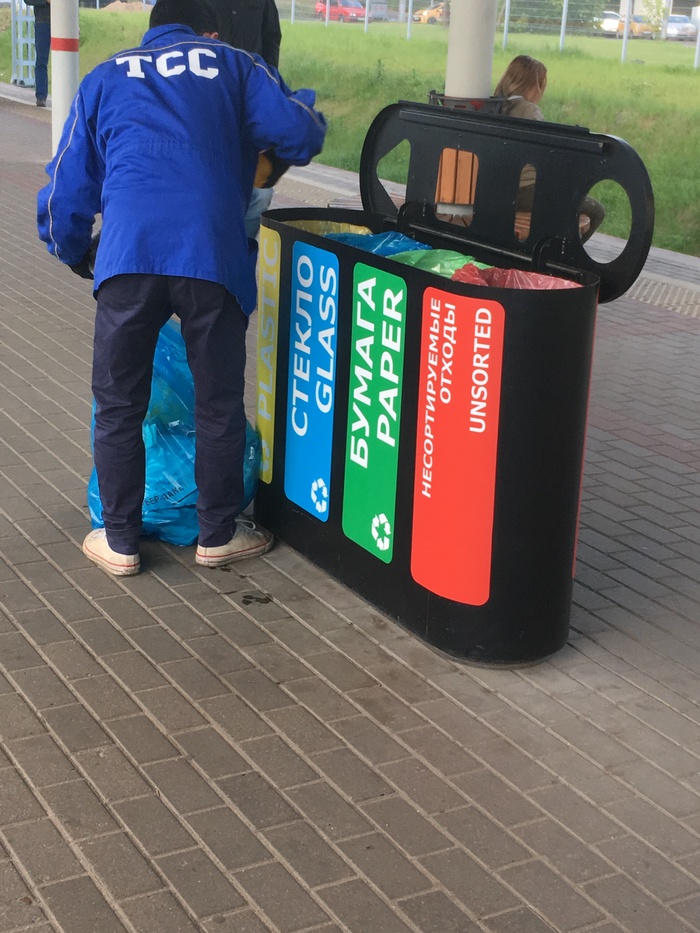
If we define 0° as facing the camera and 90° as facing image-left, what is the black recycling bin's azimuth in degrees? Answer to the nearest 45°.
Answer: approximately 45°

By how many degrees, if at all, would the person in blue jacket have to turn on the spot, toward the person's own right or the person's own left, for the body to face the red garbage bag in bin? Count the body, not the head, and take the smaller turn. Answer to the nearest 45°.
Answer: approximately 90° to the person's own right

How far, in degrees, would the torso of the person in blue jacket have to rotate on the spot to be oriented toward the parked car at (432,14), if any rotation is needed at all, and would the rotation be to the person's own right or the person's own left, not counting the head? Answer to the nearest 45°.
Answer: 0° — they already face it

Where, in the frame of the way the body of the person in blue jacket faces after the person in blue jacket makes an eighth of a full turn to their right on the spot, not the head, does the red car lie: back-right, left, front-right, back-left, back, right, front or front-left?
front-left

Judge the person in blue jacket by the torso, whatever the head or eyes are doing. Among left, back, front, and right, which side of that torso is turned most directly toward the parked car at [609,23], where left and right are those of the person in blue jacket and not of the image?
front

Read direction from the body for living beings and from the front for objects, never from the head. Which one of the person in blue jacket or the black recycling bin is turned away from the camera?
the person in blue jacket

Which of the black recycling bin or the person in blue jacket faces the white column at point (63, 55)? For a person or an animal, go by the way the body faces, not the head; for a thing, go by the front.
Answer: the person in blue jacket

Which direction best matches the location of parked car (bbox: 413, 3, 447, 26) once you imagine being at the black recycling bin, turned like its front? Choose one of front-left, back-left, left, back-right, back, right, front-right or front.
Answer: back-right

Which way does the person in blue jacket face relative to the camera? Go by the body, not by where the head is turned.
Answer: away from the camera

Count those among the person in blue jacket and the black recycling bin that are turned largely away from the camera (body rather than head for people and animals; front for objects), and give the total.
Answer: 1

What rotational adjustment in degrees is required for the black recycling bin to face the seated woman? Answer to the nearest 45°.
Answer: approximately 135° to its right

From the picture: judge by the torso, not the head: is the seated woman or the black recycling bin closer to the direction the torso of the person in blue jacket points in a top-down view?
the seated woman

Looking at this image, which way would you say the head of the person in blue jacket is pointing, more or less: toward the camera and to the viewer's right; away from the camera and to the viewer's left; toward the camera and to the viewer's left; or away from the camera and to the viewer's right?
away from the camera and to the viewer's right

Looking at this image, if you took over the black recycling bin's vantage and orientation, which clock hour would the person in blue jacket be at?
The person in blue jacket is roughly at 2 o'clock from the black recycling bin.

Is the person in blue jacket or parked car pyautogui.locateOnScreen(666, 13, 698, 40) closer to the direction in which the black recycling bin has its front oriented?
the person in blue jacket
